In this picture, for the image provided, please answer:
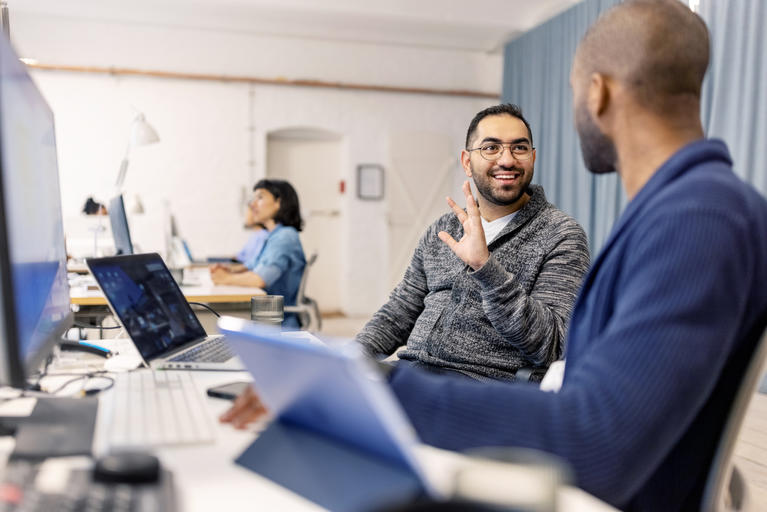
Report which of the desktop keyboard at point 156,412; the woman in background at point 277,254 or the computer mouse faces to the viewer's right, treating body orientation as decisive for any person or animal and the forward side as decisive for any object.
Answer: the desktop keyboard

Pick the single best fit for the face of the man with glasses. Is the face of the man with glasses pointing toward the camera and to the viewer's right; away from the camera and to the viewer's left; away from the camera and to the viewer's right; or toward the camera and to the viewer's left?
toward the camera and to the viewer's right

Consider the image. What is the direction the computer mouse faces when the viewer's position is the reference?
facing to the left of the viewer

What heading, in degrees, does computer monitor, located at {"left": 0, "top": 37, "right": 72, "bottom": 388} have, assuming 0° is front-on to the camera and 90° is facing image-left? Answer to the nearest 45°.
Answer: approximately 270°

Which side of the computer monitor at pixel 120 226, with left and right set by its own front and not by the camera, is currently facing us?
right

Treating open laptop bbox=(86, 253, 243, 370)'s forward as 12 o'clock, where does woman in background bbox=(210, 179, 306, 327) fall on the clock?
The woman in background is roughly at 8 o'clock from the open laptop.

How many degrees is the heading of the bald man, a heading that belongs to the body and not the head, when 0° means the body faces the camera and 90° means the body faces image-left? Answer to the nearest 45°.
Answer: approximately 135°

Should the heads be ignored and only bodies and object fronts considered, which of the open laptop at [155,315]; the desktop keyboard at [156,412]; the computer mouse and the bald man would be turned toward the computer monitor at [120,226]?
the bald man

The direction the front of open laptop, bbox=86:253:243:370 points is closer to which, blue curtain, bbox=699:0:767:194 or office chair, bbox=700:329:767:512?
the office chair

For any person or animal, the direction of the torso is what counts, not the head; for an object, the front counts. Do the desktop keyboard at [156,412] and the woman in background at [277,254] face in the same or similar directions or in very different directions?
very different directions

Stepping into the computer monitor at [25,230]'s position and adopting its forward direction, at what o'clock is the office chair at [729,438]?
The office chair is roughly at 1 o'clock from the computer monitor.

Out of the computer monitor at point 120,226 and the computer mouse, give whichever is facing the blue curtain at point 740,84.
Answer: the computer monitor

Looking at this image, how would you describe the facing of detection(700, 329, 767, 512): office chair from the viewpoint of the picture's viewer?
facing to the left of the viewer

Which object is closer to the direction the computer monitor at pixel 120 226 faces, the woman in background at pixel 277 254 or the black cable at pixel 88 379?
the woman in background

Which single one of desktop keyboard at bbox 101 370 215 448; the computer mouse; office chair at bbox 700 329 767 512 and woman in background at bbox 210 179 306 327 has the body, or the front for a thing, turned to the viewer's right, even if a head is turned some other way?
the desktop keyboard

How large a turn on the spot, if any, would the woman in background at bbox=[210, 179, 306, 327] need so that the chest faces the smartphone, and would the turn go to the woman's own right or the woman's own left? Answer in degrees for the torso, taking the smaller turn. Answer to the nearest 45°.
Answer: approximately 90° to the woman's own left
